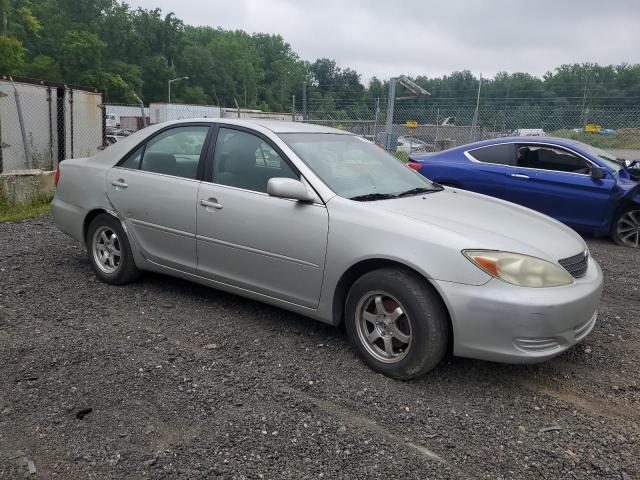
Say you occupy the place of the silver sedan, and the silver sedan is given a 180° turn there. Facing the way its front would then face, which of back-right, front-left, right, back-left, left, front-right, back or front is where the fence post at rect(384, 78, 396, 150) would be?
front-right

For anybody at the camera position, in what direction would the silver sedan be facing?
facing the viewer and to the right of the viewer

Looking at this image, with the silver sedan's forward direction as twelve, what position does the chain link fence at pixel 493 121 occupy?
The chain link fence is roughly at 8 o'clock from the silver sedan.

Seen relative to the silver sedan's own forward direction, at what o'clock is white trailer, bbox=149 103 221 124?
The white trailer is roughly at 7 o'clock from the silver sedan.

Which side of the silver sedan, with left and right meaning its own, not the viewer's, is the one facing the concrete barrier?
back

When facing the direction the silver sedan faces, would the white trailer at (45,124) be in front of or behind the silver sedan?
behind
